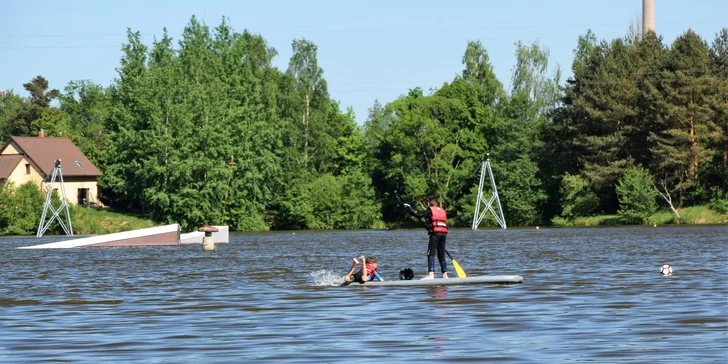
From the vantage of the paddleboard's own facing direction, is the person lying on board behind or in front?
behind

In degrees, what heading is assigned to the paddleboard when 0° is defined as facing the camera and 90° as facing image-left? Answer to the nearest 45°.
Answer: approximately 270°

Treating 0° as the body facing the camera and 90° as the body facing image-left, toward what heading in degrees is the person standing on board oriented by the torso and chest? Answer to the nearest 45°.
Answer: approximately 135°

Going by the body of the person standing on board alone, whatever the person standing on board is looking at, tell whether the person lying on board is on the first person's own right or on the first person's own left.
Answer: on the first person's own left
